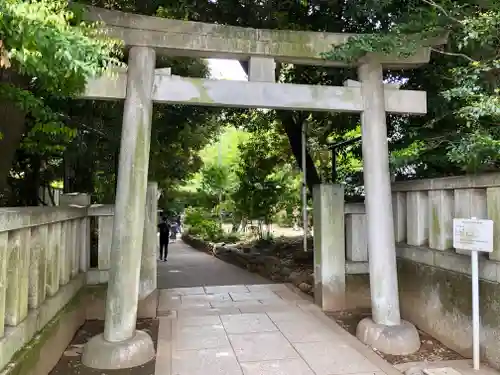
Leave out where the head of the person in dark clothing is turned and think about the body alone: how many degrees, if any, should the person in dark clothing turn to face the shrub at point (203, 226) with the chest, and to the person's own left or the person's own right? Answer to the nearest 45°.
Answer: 0° — they already face it

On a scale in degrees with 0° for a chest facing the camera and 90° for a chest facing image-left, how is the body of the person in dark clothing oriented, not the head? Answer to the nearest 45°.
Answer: approximately 180°

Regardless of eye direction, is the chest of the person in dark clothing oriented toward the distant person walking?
yes

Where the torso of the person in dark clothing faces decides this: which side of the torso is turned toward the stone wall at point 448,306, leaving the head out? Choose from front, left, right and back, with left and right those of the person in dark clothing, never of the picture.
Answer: back

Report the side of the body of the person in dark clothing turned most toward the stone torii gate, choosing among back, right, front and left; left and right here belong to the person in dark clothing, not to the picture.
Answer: back

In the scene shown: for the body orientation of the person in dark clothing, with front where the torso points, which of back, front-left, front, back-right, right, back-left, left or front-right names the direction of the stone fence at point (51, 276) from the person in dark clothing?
back

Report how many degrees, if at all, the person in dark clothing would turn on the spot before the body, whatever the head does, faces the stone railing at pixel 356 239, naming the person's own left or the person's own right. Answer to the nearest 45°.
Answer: approximately 135° to the person's own right

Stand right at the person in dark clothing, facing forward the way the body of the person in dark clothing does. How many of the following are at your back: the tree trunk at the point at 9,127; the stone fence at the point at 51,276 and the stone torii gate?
3

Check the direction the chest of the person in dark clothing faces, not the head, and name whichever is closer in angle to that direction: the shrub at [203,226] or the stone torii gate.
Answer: the shrub

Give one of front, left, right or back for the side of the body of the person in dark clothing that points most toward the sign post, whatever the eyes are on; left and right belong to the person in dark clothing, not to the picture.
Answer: back

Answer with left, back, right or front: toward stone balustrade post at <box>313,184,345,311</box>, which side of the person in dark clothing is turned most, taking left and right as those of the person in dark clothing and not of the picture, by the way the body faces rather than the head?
back

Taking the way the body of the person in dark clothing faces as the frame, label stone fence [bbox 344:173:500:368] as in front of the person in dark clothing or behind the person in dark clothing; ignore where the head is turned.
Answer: behind
